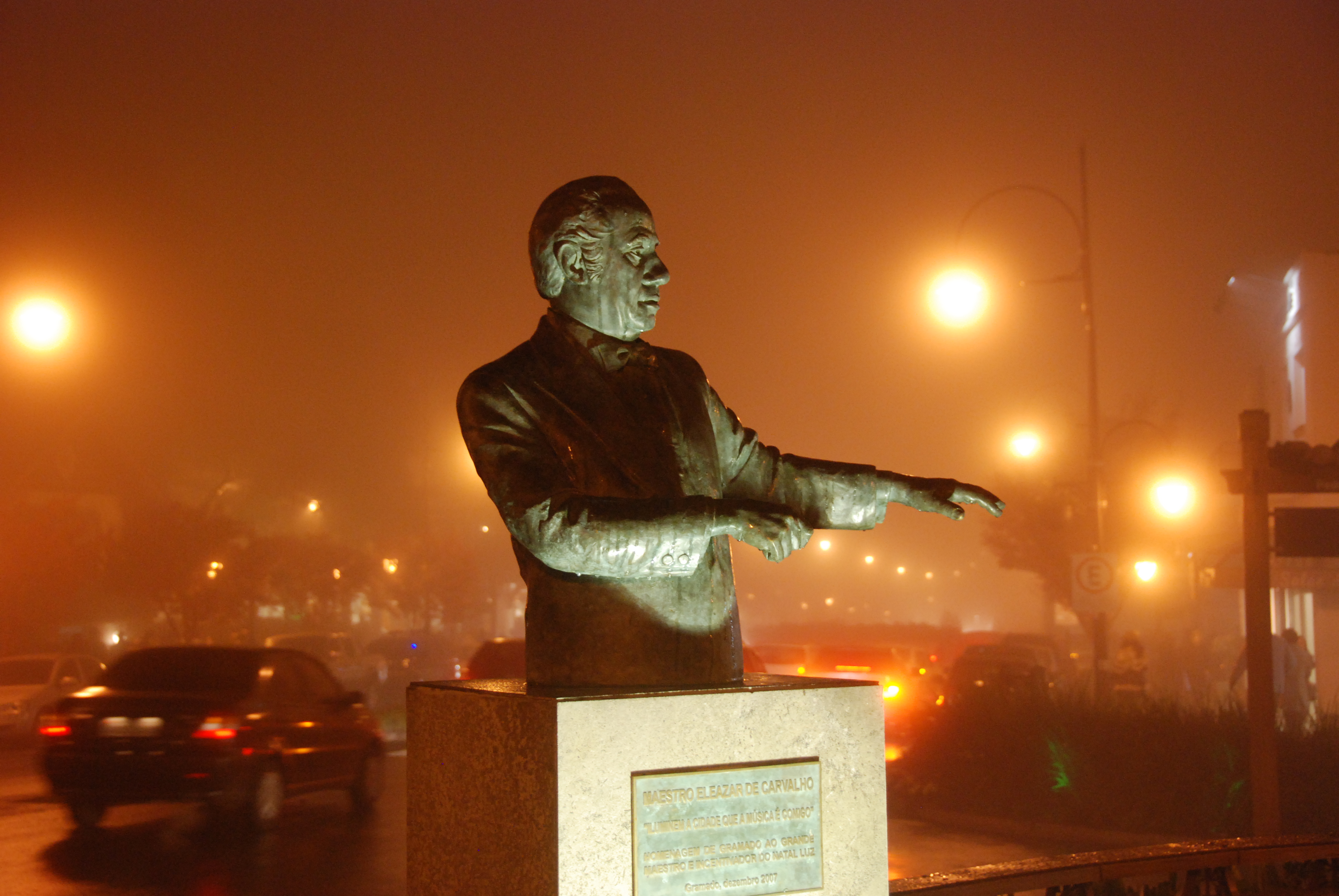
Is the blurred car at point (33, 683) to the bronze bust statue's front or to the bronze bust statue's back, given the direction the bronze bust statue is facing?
to the back

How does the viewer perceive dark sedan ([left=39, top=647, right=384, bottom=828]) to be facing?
facing away from the viewer and to the right of the viewer

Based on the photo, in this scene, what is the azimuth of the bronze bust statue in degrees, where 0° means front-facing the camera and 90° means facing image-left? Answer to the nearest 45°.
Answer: approximately 315°

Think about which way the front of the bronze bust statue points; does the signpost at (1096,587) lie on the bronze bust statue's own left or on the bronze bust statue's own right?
on the bronze bust statue's own left

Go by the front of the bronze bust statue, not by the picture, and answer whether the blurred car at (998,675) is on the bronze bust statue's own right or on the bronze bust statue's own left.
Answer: on the bronze bust statue's own left

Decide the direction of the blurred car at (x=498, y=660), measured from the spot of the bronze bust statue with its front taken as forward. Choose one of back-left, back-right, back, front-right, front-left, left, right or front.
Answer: back-left

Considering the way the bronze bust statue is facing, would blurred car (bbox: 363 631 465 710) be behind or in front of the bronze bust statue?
behind

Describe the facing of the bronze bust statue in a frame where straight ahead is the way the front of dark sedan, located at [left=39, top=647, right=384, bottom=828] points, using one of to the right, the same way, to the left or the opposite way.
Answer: to the right

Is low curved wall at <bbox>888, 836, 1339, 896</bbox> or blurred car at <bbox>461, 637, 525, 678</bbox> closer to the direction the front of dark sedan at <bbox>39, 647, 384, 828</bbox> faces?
the blurred car

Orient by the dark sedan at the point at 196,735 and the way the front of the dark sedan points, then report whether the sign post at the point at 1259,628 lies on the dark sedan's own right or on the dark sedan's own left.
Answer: on the dark sedan's own right
